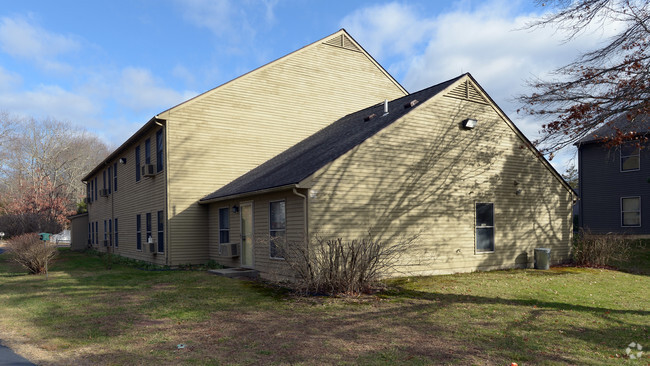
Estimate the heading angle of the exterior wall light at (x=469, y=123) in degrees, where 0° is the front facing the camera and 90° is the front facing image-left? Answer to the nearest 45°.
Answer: approximately 315°

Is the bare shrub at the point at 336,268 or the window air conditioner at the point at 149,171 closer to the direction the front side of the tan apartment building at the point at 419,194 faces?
the bare shrub

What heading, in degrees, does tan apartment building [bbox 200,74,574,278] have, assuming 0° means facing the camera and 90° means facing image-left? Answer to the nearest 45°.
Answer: approximately 45°
